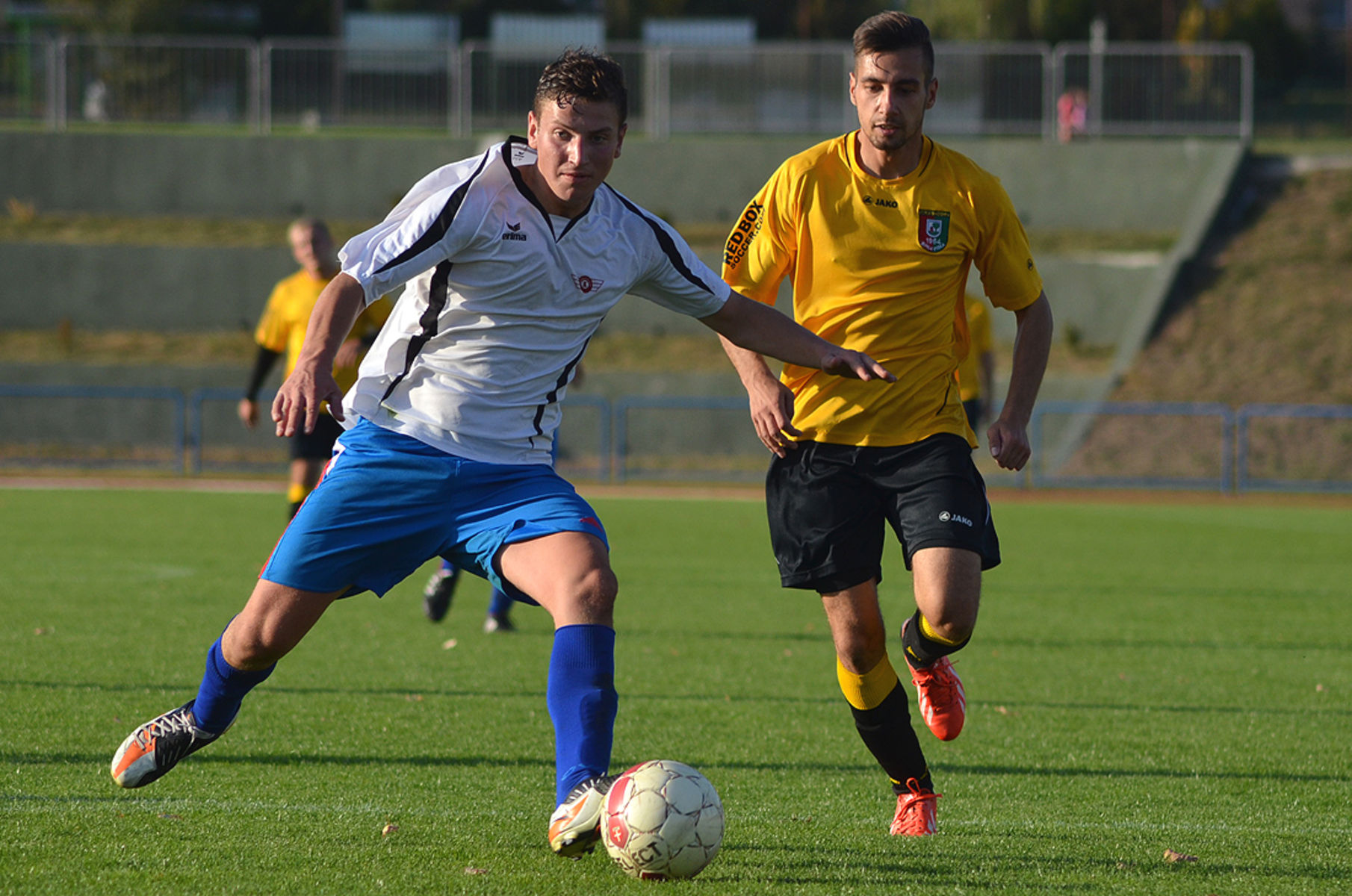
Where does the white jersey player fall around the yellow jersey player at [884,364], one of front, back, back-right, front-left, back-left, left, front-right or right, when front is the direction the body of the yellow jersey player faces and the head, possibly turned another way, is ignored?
front-right

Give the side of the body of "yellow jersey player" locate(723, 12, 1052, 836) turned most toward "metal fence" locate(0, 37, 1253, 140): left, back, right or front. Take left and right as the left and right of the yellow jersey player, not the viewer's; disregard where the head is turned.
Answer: back

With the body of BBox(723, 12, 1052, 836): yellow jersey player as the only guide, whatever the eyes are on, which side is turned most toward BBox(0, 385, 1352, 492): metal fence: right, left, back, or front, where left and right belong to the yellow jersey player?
back

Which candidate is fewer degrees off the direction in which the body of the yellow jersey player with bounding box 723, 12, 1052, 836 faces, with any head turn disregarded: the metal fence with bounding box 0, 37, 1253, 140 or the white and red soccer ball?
the white and red soccer ball

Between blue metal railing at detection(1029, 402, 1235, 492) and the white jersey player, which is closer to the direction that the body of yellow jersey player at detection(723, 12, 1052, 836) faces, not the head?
the white jersey player

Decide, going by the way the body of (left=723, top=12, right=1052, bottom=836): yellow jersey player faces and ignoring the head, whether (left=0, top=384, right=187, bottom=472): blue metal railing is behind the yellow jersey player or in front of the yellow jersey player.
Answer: behind

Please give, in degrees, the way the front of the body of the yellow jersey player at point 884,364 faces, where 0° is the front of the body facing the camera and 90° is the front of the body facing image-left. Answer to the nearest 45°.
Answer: approximately 0°

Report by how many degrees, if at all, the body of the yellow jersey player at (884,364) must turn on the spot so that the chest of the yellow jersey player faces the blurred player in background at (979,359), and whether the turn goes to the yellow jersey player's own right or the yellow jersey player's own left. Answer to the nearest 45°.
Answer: approximately 180°

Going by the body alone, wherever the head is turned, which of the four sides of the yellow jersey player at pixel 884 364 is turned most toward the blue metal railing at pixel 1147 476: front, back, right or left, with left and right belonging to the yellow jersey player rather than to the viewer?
back

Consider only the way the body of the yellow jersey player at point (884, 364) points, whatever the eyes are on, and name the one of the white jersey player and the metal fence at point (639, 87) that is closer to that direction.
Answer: the white jersey player
